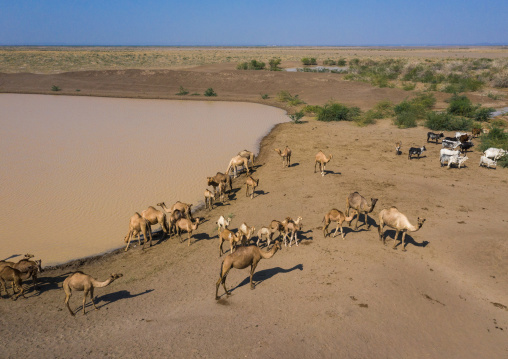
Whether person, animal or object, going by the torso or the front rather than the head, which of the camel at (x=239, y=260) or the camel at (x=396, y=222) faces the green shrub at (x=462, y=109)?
the camel at (x=239, y=260)

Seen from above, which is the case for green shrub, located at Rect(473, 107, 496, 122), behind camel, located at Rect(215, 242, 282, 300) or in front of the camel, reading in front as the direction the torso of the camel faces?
in front

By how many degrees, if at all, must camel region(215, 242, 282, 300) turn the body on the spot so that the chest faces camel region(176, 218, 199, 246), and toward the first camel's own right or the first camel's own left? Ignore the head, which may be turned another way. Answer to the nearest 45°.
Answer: approximately 90° to the first camel's own left

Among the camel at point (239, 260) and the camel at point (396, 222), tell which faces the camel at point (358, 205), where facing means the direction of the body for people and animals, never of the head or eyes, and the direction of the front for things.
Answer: the camel at point (239, 260)

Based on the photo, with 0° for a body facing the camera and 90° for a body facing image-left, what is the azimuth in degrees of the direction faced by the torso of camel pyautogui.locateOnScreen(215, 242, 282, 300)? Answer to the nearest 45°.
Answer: approximately 225°

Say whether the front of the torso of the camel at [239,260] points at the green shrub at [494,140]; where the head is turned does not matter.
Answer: yes

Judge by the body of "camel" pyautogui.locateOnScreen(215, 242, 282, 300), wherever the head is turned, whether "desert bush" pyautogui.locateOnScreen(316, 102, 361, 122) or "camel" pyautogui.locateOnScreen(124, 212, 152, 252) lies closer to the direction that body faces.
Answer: the desert bush

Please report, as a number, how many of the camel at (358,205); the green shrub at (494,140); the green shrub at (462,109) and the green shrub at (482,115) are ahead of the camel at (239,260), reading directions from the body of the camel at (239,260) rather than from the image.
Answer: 4

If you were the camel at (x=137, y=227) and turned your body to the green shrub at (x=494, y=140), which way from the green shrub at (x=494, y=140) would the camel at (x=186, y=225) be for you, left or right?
right

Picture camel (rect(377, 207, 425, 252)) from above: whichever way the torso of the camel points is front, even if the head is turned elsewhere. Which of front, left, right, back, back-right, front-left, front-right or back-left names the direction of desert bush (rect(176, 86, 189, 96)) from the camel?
back

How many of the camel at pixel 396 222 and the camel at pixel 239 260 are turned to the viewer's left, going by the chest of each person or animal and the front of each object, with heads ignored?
0

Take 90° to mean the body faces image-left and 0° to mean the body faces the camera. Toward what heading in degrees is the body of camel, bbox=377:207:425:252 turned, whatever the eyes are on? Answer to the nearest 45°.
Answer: approximately 315°

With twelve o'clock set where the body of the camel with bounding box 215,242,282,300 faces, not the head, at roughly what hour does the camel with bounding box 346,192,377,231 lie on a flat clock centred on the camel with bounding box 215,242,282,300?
the camel with bounding box 346,192,377,231 is roughly at 12 o'clock from the camel with bounding box 215,242,282,300.

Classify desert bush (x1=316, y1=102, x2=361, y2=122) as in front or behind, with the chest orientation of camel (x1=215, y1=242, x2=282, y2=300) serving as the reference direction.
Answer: in front

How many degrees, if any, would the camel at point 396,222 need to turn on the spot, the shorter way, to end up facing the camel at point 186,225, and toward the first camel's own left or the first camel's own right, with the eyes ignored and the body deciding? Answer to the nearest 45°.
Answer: approximately 135° to the first camel's own right

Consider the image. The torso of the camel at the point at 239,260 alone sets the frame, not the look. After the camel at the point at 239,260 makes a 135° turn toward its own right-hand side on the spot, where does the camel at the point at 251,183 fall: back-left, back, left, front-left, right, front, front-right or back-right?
back

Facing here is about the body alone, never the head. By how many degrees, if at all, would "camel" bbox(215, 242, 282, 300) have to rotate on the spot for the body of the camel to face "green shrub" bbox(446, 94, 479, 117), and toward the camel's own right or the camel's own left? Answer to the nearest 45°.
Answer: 0° — it already faces it

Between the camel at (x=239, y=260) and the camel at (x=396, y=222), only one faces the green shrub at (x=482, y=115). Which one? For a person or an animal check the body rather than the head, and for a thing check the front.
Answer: the camel at (x=239, y=260)
